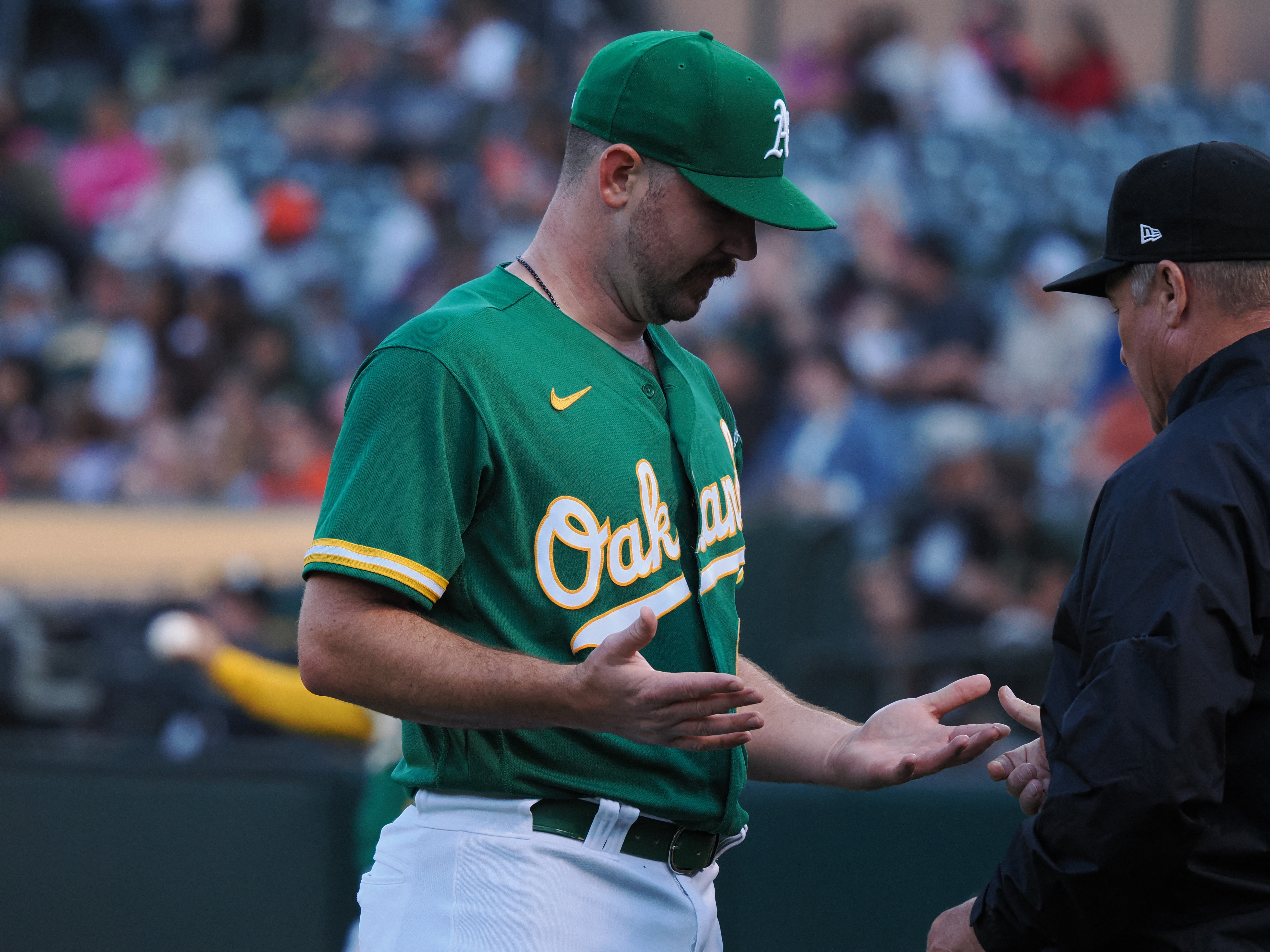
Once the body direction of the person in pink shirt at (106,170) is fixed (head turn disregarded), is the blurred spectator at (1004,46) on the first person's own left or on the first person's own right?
on the first person's own left

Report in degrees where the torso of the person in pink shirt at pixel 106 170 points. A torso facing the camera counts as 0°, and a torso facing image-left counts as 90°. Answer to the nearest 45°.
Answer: approximately 0°

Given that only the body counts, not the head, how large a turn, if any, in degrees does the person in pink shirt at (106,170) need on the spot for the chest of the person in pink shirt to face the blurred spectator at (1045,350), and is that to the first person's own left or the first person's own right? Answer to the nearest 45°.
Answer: approximately 45° to the first person's own left

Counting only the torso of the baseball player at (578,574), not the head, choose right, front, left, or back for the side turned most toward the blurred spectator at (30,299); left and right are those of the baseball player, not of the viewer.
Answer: back

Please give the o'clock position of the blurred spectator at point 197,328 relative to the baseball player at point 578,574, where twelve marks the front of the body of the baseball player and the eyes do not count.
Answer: The blurred spectator is roughly at 7 o'clock from the baseball player.

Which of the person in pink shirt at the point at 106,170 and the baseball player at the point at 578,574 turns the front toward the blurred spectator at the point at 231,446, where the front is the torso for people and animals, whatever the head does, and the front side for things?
the person in pink shirt

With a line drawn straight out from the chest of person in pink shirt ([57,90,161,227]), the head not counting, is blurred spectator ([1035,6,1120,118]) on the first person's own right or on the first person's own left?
on the first person's own left

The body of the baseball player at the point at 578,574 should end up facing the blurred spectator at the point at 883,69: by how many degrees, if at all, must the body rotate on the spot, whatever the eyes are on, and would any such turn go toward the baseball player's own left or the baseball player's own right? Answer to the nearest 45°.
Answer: approximately 135° to the baseball player's own left

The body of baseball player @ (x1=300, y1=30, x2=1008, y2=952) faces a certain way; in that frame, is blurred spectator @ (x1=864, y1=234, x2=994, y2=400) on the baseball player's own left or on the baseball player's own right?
on the baseball player's own left

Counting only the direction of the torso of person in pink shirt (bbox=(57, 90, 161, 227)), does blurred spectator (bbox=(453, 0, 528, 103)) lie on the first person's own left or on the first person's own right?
on the first person's own left

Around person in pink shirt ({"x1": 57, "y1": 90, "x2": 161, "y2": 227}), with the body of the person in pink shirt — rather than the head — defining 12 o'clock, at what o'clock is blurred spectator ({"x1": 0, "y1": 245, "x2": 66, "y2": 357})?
The blurred spectator is roughly at 1 o'clock from the person in pink shirt.

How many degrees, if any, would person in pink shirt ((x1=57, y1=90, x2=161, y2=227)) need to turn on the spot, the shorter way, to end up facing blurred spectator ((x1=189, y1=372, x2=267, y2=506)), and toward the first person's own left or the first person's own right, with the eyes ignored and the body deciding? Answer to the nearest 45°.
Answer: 0° — they already face them

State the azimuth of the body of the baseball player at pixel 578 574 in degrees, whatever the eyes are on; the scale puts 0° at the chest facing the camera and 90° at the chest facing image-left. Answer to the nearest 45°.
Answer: approximately 315°
